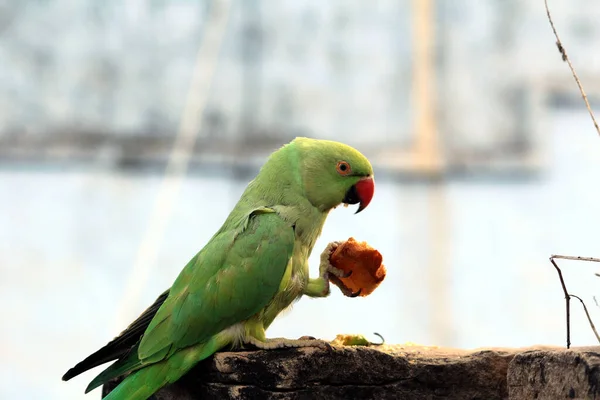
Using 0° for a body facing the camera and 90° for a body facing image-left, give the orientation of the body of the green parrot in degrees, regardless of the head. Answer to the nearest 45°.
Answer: approximately 270°
